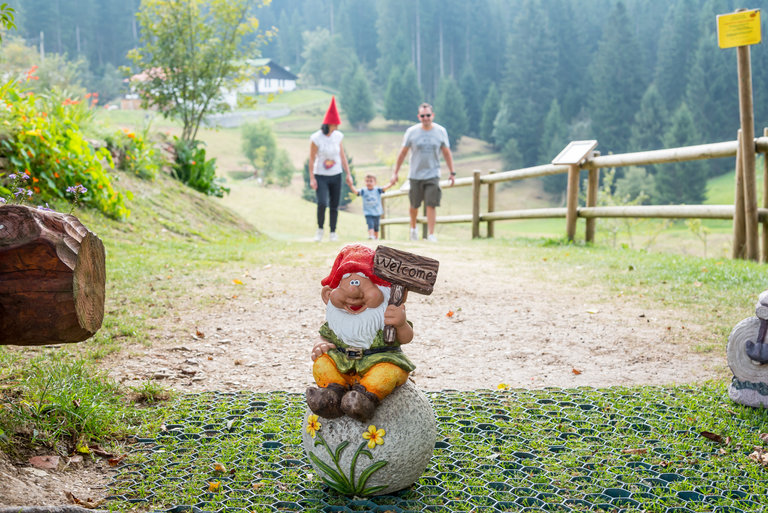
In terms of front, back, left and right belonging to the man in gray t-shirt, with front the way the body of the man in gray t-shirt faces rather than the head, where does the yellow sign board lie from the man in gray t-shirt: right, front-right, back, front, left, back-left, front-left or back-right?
front-left

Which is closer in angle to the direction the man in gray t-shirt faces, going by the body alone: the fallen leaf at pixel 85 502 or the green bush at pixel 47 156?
the fallen leaf

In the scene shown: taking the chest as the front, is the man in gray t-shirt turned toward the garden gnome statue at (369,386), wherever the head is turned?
yes

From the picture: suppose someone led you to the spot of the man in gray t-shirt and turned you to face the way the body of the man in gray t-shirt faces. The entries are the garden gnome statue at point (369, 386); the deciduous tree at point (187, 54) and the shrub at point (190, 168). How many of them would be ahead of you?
1

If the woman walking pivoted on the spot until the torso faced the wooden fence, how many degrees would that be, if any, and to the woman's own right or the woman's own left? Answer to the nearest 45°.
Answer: approximately 45° to the woman's own left

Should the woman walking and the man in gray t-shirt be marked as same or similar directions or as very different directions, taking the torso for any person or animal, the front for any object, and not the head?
same or similar directions

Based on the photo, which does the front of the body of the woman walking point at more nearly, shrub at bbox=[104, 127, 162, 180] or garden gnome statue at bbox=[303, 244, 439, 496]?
the garden gnome statue

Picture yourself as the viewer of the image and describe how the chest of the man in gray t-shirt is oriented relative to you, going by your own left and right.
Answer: facing the viewer

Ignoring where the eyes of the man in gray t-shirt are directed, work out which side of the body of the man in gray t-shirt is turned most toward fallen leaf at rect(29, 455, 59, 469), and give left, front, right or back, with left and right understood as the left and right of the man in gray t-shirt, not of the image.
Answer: front

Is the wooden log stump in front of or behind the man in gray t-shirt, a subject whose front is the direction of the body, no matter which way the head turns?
in front

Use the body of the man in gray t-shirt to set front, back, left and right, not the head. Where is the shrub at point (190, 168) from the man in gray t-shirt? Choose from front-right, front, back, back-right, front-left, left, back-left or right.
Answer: back-right

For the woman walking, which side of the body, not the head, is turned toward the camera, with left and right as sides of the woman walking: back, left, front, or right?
front

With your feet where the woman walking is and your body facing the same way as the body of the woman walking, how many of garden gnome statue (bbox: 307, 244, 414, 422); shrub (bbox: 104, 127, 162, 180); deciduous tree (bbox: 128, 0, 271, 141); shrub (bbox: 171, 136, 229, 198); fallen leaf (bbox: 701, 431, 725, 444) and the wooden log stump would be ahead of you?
3

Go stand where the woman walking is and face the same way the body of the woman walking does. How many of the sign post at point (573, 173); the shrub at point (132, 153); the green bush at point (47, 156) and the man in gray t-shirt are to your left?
2

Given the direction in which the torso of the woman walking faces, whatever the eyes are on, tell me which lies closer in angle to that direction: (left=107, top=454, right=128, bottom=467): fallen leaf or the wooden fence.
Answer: the fallen leaf

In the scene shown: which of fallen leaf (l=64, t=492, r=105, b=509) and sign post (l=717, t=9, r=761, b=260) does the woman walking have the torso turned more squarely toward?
the fallen leaf

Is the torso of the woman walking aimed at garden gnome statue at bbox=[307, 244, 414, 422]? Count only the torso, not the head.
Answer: yes

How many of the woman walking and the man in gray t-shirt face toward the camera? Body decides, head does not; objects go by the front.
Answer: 2

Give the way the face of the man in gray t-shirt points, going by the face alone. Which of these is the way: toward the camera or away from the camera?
toward the camera

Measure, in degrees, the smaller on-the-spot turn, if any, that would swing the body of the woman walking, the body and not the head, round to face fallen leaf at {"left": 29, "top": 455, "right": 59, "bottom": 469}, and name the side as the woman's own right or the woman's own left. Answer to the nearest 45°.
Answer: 0° — they already face it
